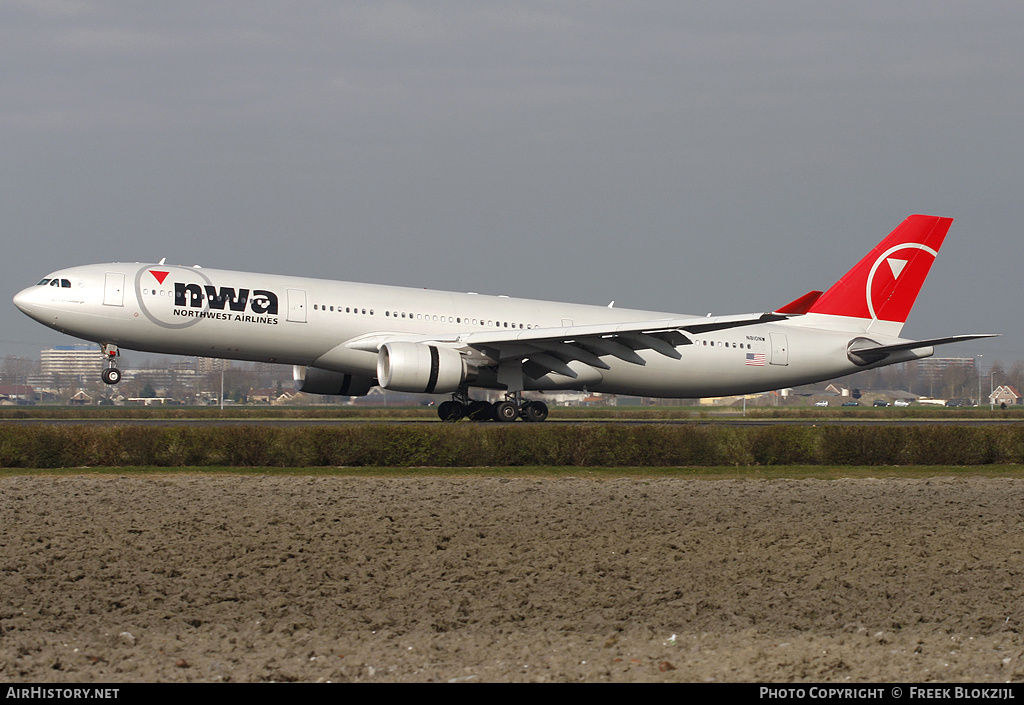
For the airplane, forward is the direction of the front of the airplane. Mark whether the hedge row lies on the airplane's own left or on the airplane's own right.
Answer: on the airplane's own left

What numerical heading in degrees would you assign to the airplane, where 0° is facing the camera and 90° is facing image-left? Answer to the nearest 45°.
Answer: approximately 90°
